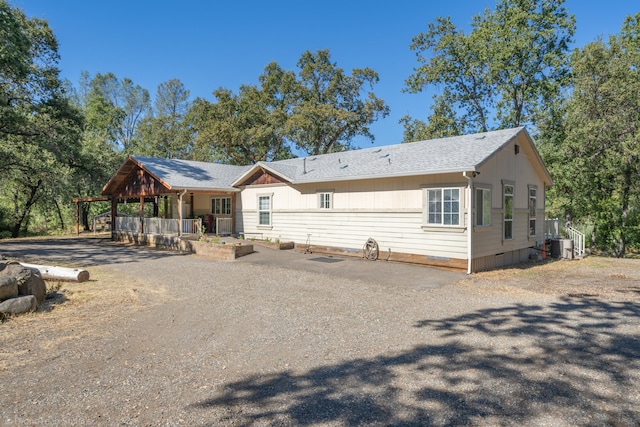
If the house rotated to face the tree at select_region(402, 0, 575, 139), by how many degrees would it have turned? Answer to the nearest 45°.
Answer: approximately 180°

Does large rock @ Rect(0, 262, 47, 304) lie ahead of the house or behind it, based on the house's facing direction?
ahead

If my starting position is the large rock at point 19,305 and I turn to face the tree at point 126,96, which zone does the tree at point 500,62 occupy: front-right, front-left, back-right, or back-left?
front-right

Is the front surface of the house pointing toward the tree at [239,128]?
no

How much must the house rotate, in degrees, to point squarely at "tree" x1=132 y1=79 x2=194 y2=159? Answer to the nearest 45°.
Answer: approximately 90° to its right

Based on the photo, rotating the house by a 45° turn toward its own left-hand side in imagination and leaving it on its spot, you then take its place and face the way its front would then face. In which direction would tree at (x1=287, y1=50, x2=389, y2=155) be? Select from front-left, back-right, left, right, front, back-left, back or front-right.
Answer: back

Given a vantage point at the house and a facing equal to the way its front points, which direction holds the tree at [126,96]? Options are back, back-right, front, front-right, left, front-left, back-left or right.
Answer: right

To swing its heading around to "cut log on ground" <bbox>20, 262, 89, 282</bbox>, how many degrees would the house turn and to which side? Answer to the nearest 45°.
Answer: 0° — it already faces it

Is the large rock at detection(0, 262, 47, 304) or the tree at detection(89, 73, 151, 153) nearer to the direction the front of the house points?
the large rock

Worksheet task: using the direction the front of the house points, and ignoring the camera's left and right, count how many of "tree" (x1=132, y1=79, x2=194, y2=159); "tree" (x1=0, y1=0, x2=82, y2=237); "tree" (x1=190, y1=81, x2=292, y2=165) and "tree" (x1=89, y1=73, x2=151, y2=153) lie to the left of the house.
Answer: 0

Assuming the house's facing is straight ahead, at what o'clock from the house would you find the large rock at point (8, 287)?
The large rock is roughly at 12 o'clock from the house.

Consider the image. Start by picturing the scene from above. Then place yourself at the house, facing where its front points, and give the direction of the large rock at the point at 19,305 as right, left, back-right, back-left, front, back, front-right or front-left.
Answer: front

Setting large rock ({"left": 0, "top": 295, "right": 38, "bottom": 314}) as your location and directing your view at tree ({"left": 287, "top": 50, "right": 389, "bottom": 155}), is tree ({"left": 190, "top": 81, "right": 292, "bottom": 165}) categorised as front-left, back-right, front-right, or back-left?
front-left
